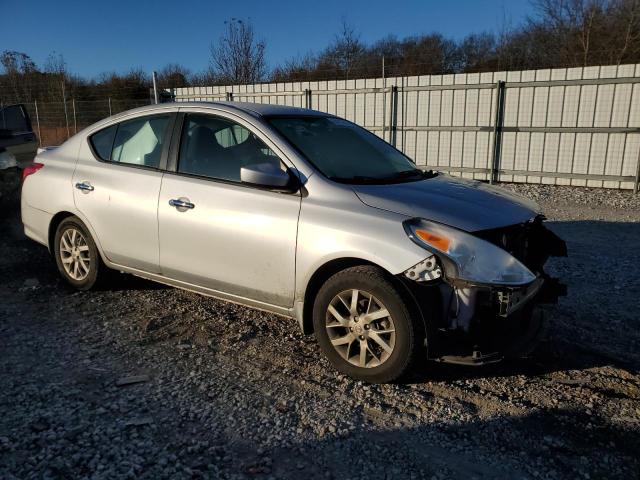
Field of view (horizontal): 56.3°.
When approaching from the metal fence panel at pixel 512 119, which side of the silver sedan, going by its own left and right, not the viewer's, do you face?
left

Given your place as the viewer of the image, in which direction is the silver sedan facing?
facing the viewer and to the right of the viewer

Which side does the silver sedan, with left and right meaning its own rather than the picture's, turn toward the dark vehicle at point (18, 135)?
back

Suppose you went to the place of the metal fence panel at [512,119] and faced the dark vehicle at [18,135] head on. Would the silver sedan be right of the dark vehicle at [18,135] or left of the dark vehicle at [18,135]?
left
